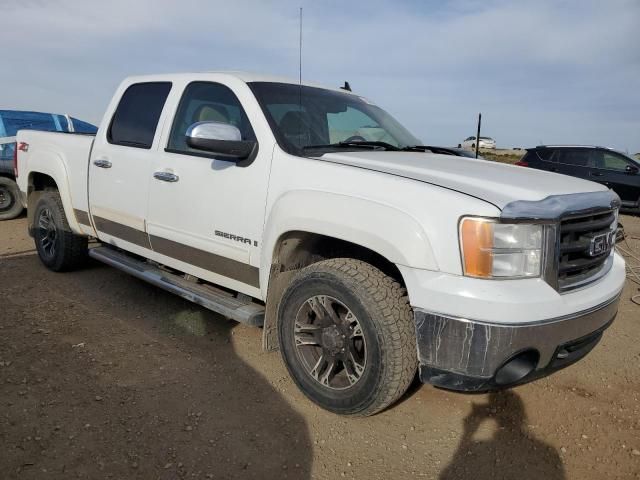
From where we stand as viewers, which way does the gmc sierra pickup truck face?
facing the viewer and to the right of the viewer

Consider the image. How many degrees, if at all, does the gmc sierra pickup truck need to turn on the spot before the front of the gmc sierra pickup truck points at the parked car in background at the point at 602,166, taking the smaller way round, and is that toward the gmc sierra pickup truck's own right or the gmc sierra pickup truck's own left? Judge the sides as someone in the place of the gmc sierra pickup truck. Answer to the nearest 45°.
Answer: approximately 90° to the gmc sierra pickup truck's own left

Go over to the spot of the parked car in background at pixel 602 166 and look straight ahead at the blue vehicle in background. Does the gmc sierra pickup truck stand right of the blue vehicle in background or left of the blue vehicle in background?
left

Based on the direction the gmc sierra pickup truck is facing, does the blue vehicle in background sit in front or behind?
behind
